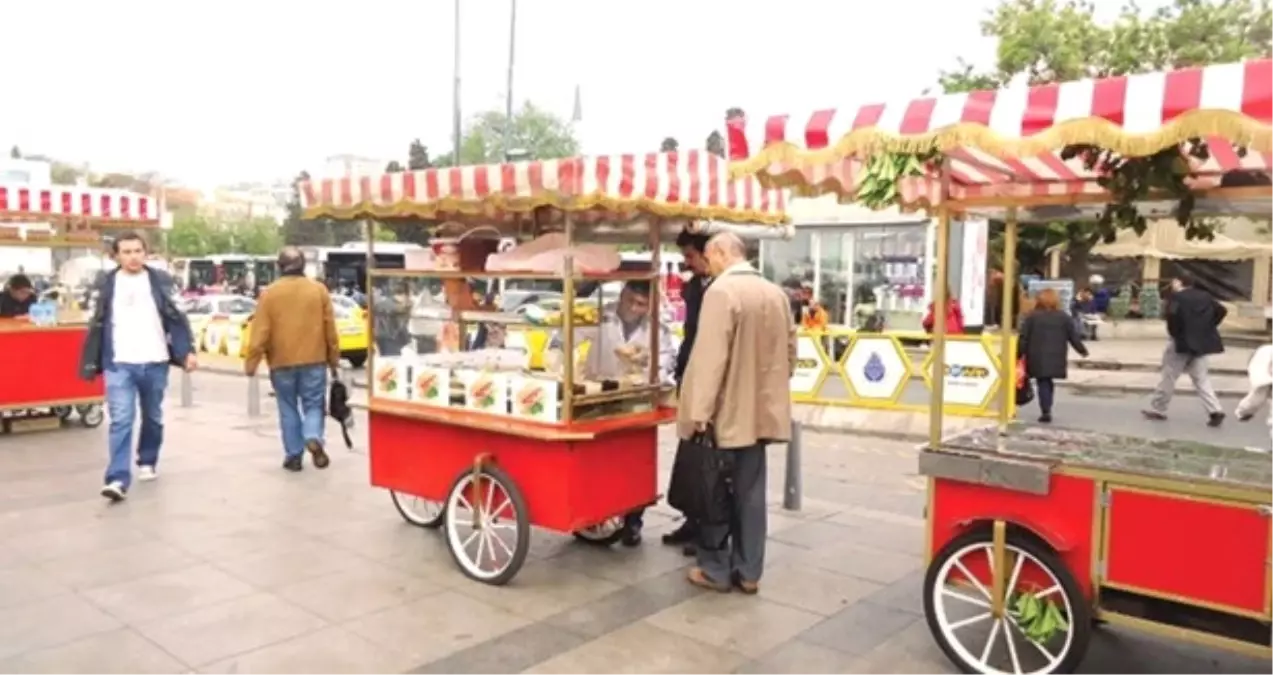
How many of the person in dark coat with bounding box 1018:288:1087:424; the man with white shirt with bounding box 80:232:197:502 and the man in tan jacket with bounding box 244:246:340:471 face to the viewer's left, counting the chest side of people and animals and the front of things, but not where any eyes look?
0

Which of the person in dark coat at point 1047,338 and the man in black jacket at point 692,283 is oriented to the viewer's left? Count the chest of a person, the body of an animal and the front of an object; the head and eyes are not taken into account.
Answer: the man in black jacket

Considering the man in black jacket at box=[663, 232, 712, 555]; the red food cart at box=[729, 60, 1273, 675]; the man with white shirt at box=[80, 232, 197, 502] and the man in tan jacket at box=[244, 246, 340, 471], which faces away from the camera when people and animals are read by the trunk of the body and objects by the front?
the man in tan jacket

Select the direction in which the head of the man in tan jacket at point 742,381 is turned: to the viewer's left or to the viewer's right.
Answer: to the viewer's left

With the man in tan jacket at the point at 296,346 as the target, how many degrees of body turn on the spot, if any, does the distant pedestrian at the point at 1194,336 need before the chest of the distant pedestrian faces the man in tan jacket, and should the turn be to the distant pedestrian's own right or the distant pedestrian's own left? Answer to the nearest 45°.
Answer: approximately 90° to the distant pedestrian's own left

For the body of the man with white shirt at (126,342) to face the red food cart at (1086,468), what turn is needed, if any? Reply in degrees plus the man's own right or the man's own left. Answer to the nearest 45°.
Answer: approximately 45° to the man's own left

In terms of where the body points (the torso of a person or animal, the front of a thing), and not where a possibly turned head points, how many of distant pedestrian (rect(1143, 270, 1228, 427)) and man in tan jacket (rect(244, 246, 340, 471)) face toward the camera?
0

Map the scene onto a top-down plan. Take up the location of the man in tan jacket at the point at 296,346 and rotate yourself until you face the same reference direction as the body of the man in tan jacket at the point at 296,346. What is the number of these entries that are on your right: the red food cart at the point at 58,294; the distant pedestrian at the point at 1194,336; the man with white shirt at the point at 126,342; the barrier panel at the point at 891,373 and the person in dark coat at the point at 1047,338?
3

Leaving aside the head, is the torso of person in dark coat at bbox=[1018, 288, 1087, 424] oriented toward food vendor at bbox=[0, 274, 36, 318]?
no

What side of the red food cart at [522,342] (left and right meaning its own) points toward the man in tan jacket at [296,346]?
right

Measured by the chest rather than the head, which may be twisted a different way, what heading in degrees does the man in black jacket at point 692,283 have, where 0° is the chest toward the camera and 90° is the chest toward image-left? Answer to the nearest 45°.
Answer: approximately 90°

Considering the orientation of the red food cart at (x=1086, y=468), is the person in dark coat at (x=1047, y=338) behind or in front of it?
behind

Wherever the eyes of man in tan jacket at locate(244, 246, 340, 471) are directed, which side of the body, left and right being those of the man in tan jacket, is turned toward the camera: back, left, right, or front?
back

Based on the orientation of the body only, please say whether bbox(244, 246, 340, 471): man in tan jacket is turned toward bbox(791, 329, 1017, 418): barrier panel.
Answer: no

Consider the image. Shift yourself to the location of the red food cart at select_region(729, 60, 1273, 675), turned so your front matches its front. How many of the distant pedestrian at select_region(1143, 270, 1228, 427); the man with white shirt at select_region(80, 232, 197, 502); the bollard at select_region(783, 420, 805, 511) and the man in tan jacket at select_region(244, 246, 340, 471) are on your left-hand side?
0

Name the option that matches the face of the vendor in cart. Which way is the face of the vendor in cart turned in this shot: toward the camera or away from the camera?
toward the camera

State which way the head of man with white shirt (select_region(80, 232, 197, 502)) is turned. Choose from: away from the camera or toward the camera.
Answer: toward the camera

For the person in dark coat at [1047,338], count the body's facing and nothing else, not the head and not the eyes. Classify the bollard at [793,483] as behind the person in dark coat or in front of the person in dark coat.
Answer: behind
